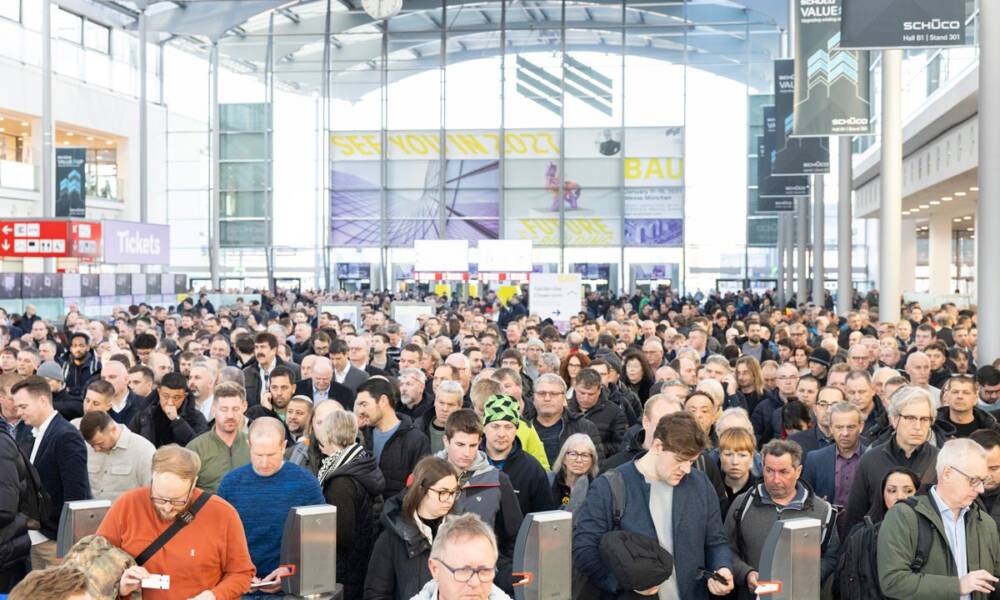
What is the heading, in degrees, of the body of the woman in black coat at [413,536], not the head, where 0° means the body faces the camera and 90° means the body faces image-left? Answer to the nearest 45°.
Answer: approximately 315°

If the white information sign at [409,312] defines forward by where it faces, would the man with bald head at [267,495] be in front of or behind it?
in front

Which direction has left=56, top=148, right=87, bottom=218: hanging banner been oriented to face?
toward the camera

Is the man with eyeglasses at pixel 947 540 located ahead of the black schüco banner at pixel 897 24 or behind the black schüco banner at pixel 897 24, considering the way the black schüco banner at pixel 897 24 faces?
ahead

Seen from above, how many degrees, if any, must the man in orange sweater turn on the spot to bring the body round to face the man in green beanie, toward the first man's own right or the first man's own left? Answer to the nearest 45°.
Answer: approximately 135° to the first man's own left

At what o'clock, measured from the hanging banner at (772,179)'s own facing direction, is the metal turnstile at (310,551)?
The metal turnstile is roughly at 12 o'clock from the hanging banner.

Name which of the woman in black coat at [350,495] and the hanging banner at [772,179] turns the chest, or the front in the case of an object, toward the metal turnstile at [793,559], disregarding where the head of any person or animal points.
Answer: the hanging banner

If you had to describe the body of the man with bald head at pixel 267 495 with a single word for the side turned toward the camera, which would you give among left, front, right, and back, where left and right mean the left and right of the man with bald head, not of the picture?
front

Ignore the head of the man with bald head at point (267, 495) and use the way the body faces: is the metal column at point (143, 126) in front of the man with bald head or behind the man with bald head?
behind

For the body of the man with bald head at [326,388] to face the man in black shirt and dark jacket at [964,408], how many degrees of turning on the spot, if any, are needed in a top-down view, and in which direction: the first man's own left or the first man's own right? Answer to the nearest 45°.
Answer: approximately 45° to the first man's own left

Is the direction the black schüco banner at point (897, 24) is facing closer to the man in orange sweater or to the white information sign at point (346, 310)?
the man in orange sweater

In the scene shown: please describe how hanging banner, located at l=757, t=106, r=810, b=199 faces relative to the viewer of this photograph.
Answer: facing the viewer

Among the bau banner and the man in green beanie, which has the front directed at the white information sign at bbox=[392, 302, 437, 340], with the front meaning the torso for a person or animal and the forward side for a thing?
the bau banner

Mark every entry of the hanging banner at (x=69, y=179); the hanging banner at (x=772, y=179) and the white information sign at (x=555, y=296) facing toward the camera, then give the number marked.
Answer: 3

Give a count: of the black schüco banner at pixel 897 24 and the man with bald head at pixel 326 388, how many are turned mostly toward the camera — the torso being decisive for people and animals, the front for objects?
2

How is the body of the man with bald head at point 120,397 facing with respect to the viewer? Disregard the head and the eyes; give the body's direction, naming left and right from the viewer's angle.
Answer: facing the viewer and to the left of the viewer

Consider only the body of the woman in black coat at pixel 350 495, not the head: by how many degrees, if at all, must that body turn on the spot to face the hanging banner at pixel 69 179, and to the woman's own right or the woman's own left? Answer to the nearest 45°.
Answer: approximately 90° to the woman's own right
